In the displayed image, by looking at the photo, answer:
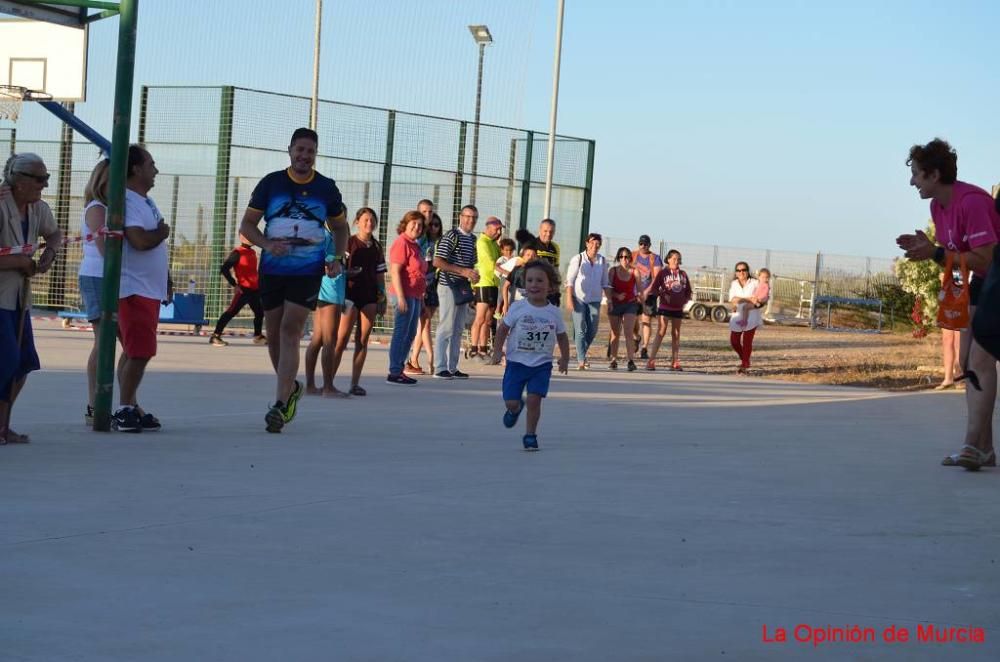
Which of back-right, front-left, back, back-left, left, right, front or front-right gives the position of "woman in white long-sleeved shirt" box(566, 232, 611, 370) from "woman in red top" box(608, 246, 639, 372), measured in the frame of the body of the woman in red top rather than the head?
front-right

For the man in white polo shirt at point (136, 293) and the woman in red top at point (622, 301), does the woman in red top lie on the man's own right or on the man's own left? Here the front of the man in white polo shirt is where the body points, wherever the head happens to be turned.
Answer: on the man's own left

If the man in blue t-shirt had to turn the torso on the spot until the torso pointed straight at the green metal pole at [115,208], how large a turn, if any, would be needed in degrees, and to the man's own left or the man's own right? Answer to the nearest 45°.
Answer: approximately 90° to the man's own right

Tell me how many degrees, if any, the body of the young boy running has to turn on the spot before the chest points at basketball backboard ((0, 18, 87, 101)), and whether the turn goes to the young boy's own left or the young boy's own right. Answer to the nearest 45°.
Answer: approximately 135° to the young boy's own right

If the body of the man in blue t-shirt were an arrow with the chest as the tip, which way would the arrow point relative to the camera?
toward the camera

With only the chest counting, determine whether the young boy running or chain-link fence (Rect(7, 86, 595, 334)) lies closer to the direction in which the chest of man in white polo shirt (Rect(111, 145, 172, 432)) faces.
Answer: the young boy running

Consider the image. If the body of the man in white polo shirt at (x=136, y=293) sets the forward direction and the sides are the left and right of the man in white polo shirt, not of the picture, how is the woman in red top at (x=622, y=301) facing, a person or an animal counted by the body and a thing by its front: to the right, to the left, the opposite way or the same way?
to the right

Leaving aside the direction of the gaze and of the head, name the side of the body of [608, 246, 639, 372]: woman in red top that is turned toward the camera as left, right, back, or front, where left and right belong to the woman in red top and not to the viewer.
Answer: front

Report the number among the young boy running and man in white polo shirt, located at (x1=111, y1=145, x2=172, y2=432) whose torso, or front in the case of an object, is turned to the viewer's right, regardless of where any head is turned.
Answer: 1

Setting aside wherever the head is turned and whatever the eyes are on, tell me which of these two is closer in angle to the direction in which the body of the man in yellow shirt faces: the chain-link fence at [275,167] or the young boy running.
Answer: the young boy running

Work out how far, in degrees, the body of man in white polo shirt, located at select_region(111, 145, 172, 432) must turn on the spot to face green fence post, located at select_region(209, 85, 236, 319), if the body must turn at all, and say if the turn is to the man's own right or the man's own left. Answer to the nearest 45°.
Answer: approximately 90° to the man's own left

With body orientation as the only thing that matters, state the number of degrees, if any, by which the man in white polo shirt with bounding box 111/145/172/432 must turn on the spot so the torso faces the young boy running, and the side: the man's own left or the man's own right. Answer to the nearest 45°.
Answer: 0° — they already face them

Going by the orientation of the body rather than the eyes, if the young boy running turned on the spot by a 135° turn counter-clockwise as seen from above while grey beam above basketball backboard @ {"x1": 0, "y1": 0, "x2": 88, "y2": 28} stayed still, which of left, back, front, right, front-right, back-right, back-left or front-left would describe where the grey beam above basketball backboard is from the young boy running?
left

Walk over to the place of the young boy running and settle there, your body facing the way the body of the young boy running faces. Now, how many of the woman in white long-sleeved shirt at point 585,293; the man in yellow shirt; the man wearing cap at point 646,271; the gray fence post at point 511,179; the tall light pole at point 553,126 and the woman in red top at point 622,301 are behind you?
6

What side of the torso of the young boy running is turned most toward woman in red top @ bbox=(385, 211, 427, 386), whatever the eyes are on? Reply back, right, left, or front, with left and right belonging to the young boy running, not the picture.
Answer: back

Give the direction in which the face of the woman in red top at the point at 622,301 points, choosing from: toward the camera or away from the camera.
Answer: toward the camera

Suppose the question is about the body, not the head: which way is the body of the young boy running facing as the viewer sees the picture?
toward the camera

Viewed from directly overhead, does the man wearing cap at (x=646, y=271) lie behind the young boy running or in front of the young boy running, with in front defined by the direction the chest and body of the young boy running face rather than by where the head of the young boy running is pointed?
behind

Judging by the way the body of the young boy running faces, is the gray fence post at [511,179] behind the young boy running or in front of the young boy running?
behind

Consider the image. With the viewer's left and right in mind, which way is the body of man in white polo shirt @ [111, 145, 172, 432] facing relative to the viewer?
facing to the right of the viewer

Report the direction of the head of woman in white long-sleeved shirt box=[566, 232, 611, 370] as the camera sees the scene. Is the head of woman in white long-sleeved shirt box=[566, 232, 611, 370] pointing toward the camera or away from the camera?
toward the camera
